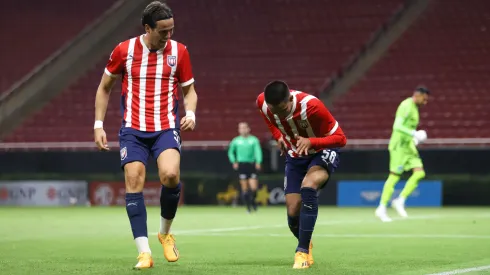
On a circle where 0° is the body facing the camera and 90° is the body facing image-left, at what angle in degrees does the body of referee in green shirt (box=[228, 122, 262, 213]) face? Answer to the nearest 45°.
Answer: approximately 0°

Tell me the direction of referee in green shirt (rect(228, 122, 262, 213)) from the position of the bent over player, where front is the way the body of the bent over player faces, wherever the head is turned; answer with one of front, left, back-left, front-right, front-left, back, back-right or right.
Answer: back-right

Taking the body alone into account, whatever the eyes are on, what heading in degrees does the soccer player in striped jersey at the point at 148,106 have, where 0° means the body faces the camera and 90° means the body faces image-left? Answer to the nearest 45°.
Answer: approximately 0°

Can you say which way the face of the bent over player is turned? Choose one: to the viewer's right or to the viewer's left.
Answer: to the viewer's left

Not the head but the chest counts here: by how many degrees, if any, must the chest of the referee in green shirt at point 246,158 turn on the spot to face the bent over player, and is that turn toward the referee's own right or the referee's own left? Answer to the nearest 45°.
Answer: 0° — they already face them

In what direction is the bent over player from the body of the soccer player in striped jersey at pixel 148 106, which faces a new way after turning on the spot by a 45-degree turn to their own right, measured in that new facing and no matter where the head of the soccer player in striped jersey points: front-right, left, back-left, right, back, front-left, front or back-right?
back-left

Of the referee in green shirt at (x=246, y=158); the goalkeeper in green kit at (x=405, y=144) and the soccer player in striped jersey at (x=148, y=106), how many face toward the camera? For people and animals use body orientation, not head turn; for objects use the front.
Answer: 2
